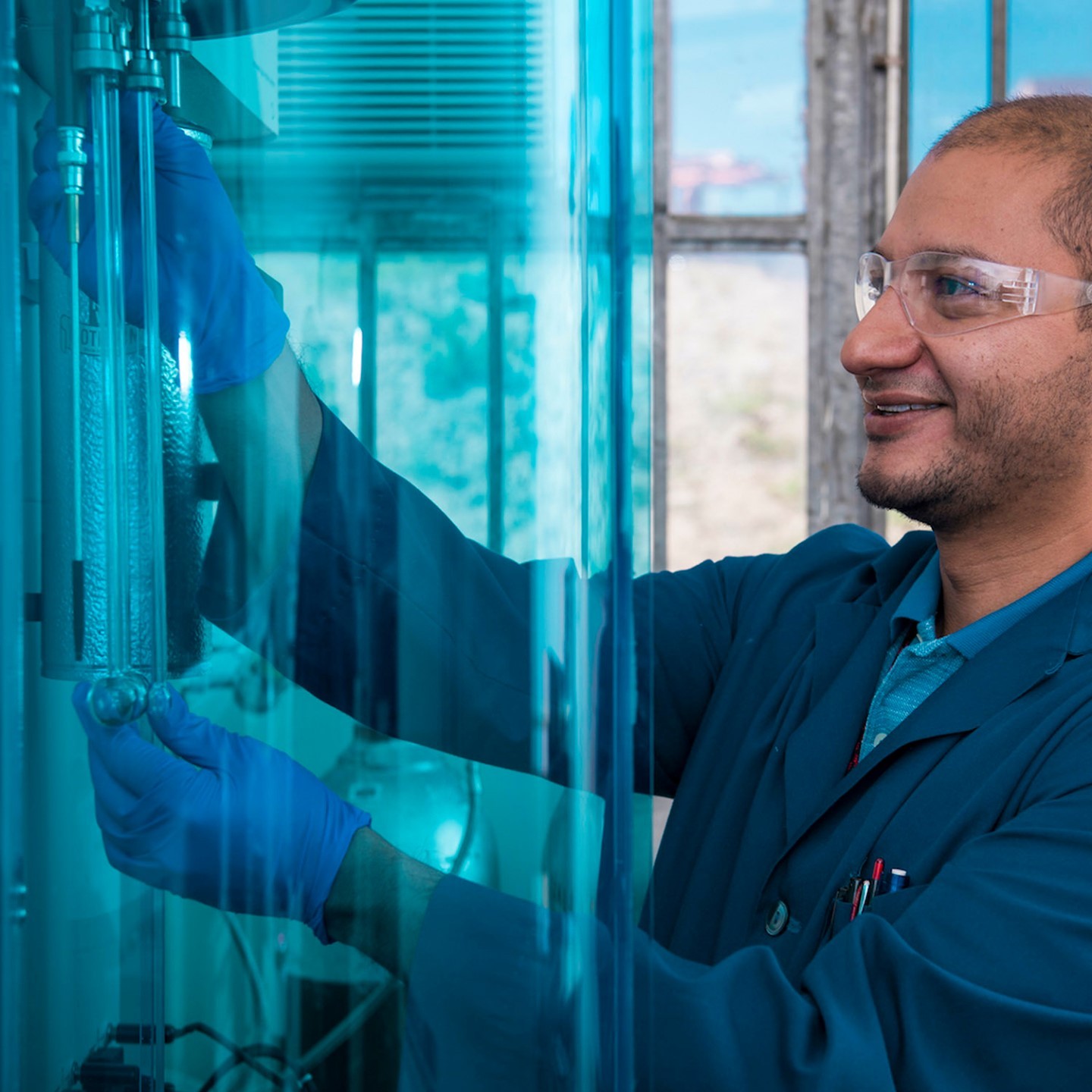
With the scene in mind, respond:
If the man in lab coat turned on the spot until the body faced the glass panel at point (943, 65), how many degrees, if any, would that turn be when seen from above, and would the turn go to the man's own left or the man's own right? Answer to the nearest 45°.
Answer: approximately 135° to the man's own right

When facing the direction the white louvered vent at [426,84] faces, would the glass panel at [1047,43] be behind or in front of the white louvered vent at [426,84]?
behind

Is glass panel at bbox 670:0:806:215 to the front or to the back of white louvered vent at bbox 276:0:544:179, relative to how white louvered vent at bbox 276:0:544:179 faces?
to the back

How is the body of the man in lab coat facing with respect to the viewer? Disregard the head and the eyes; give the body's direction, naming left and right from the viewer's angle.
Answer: facing the viewer and to the left of the viewer

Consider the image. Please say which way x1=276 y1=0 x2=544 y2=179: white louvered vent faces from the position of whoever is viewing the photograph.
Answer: facing the viewer

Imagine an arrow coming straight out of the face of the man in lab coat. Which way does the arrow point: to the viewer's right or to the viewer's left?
to the viewer's left
